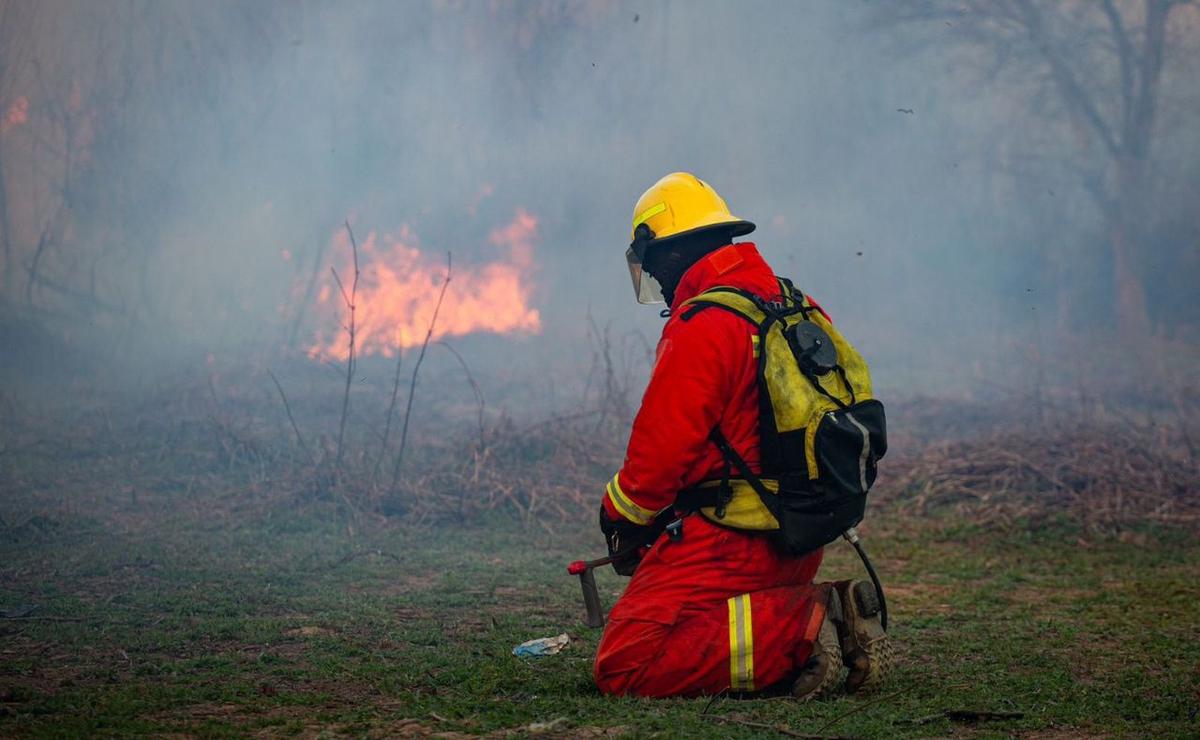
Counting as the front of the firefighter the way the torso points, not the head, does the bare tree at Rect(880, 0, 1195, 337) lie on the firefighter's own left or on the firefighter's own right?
on the firefighter's own right

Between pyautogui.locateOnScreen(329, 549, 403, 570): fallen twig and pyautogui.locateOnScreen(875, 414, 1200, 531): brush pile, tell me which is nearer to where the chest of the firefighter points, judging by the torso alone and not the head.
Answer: the fallen twig

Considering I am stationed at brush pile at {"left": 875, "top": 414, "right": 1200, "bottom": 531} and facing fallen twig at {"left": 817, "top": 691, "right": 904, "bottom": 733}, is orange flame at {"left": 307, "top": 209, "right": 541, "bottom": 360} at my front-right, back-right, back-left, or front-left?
back-right

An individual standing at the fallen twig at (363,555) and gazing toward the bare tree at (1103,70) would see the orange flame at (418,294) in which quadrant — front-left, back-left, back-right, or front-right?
front-left

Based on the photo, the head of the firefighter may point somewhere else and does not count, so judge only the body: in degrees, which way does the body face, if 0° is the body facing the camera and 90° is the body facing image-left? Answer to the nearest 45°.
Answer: approximately 90°

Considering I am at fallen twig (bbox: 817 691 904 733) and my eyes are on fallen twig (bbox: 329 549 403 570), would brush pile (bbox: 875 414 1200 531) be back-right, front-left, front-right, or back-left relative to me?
front-right

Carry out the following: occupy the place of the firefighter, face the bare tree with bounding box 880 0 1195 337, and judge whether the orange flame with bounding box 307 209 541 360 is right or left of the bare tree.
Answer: left

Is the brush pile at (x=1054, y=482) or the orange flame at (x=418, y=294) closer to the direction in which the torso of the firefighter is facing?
the orange flame

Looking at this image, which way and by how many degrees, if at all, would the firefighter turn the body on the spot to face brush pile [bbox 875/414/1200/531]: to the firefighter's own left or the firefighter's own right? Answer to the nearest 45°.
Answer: approximately 135° to the firefighter's own right
